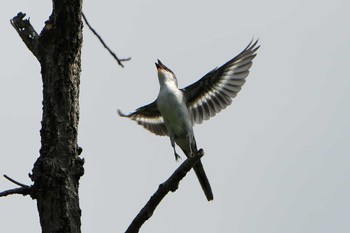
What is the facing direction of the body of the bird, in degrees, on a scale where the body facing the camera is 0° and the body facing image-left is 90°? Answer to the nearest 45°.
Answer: approximately 45°

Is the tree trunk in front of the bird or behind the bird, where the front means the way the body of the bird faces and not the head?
in front

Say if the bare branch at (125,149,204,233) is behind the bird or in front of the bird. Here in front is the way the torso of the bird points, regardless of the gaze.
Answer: in front
